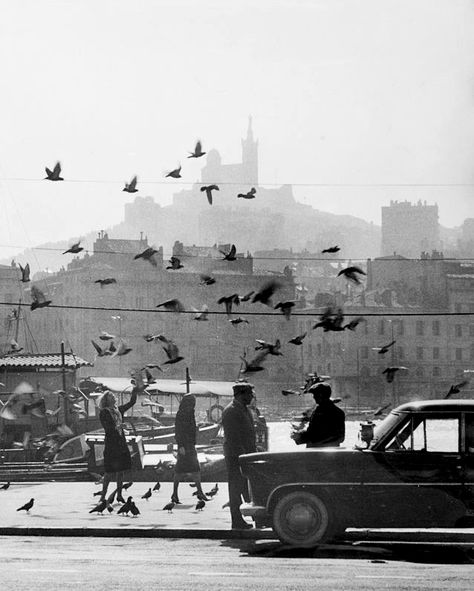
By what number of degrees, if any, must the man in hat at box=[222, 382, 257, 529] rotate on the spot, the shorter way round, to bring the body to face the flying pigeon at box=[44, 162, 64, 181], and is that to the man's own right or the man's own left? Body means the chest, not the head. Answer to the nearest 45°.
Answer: approximately 135° to the man's own left

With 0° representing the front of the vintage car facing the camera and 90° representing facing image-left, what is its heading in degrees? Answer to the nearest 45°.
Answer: approximately 90°

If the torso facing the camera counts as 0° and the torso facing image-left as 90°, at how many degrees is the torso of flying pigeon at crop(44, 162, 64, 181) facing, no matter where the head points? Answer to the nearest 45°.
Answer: approximately 90°

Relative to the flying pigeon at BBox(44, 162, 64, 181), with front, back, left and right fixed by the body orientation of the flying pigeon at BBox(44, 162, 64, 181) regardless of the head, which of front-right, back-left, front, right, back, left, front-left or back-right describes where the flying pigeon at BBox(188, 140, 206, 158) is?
back

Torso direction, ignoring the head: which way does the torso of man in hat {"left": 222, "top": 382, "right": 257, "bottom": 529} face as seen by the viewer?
to the viewer's right

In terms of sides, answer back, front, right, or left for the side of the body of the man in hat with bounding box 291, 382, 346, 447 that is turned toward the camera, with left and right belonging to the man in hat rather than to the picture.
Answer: left

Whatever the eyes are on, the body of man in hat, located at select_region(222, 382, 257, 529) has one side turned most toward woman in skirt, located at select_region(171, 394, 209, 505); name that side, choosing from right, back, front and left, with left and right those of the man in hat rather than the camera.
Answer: left

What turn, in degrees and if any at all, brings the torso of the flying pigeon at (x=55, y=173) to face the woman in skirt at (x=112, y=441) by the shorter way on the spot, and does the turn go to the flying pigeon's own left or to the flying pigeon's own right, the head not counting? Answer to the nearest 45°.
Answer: approximately 90° to the flying pigeon's own left

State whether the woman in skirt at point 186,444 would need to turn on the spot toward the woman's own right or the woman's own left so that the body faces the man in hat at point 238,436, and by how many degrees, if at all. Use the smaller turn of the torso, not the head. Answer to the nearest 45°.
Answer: approximately 90° to the woman's own right

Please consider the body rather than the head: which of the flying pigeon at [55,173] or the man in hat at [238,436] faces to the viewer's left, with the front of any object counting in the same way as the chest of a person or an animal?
the flying pigeon

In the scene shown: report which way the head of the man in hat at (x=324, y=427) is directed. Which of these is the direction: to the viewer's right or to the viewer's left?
to the viewer's left
